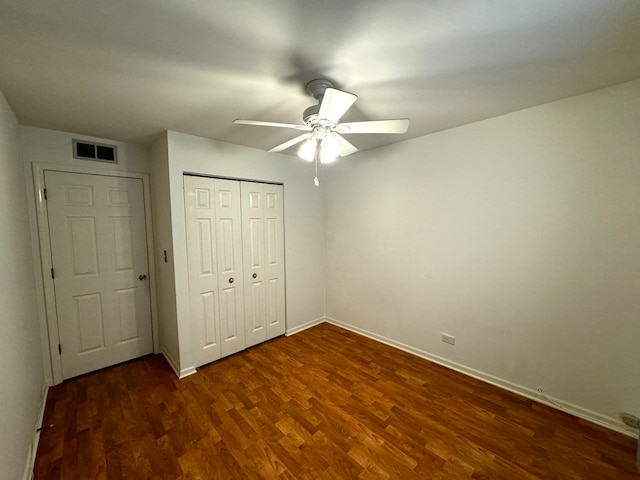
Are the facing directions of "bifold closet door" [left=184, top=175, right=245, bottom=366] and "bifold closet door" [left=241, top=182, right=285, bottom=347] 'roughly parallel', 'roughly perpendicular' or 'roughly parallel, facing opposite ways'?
roughly parallel

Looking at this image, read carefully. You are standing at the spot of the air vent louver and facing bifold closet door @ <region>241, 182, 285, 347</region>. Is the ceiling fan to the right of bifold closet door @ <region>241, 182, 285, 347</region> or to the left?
right

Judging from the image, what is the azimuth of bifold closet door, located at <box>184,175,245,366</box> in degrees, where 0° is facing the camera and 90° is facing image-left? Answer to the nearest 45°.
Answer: approximately 315°

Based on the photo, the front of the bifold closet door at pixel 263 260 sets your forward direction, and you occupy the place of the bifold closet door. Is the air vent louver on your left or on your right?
on your right

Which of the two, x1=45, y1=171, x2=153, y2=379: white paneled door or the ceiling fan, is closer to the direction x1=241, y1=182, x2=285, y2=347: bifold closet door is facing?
the ceiling fan

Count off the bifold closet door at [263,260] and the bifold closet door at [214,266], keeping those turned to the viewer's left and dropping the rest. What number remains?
0

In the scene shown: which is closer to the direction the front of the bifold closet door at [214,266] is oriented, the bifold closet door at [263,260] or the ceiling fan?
the ceiling fan

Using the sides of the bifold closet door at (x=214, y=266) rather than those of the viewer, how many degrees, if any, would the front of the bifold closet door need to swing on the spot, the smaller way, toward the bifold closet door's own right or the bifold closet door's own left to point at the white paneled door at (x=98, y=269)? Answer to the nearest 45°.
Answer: approximately 135° to the bifold closet door's own right

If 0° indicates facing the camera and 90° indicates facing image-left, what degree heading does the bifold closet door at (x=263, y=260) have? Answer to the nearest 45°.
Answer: approximately 315°

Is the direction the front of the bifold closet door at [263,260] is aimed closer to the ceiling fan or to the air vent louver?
the ceiling fan

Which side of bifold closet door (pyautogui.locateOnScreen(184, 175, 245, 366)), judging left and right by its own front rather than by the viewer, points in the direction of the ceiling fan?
front

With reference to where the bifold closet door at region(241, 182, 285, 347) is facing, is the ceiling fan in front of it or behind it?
in front
